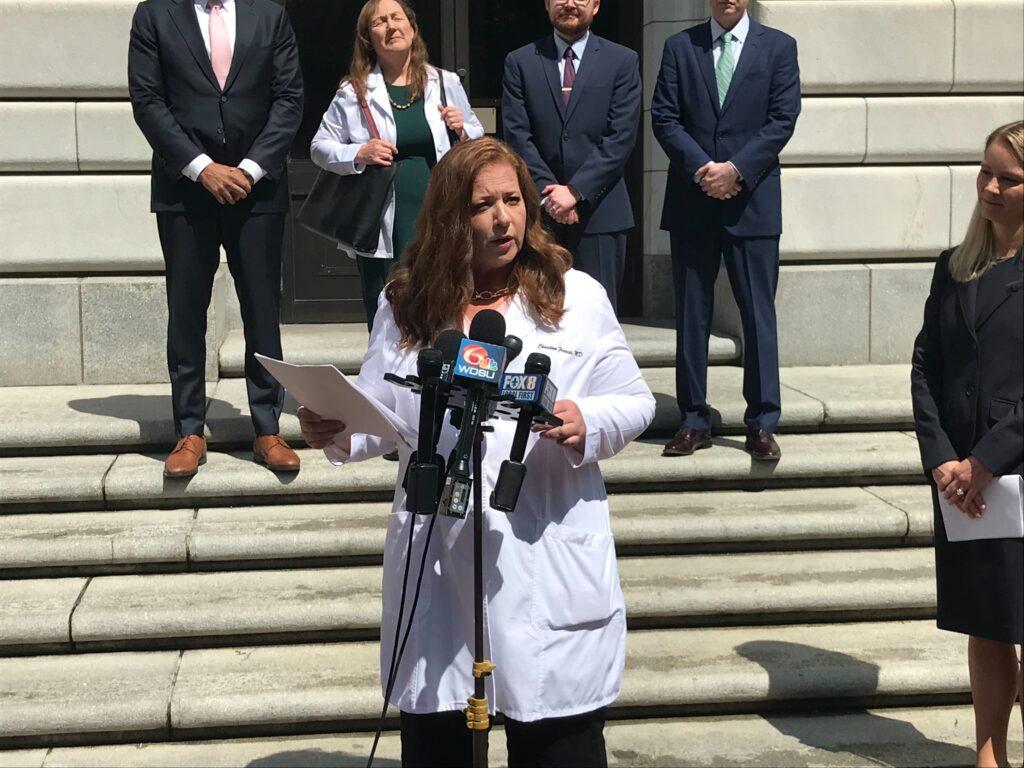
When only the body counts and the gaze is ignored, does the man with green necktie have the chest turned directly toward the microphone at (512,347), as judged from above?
yes

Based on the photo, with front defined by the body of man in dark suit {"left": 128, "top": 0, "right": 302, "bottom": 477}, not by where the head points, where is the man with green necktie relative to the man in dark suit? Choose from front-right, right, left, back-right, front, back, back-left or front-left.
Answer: left

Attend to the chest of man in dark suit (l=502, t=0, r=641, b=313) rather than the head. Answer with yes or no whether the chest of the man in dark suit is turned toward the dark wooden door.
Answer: no

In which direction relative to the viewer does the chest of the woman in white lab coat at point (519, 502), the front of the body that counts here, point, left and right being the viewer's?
facing the viewer

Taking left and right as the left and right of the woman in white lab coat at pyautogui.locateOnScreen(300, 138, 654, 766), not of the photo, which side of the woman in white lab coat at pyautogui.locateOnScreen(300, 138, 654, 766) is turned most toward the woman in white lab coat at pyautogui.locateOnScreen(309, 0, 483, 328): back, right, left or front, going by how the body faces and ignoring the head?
back

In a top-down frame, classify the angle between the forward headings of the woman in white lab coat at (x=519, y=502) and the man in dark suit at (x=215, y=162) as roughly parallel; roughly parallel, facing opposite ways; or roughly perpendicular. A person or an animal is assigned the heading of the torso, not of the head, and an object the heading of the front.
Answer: roughly parallel

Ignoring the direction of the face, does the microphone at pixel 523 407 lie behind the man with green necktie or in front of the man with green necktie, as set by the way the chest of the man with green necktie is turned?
in front

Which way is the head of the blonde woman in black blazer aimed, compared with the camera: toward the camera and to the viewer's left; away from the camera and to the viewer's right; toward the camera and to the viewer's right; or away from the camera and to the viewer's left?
toward the camera and to the viewer's left

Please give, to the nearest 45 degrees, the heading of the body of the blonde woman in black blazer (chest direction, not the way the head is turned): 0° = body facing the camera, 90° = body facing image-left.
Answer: approximately 45°

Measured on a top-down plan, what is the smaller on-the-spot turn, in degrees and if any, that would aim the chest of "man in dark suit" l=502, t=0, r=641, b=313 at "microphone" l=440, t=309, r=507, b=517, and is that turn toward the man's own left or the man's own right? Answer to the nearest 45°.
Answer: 0° — they already face it

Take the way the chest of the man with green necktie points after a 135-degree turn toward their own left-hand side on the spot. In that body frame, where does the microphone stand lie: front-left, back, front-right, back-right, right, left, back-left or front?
back-right

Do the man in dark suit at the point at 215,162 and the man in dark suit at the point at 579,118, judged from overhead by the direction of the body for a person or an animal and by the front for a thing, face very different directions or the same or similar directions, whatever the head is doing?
same or similar directions

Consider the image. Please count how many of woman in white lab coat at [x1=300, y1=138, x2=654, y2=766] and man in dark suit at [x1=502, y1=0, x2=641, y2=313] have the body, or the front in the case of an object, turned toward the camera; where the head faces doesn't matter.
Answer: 2

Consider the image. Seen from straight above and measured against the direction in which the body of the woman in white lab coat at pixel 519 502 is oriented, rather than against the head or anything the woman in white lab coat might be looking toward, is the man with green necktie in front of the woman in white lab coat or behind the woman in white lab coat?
behind

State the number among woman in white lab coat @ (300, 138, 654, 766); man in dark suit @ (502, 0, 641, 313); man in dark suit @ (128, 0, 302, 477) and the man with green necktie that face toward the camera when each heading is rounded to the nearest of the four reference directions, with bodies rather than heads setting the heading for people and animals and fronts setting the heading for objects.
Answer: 4

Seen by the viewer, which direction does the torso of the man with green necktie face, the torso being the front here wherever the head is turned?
toward the camera
